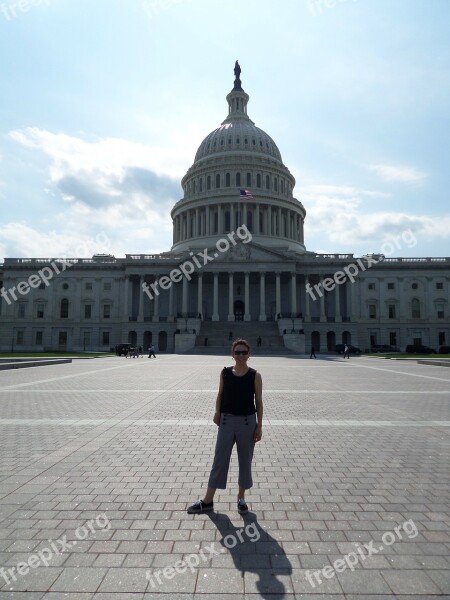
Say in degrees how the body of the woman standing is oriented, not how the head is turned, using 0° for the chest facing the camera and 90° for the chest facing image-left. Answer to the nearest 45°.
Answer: approximately 0°
